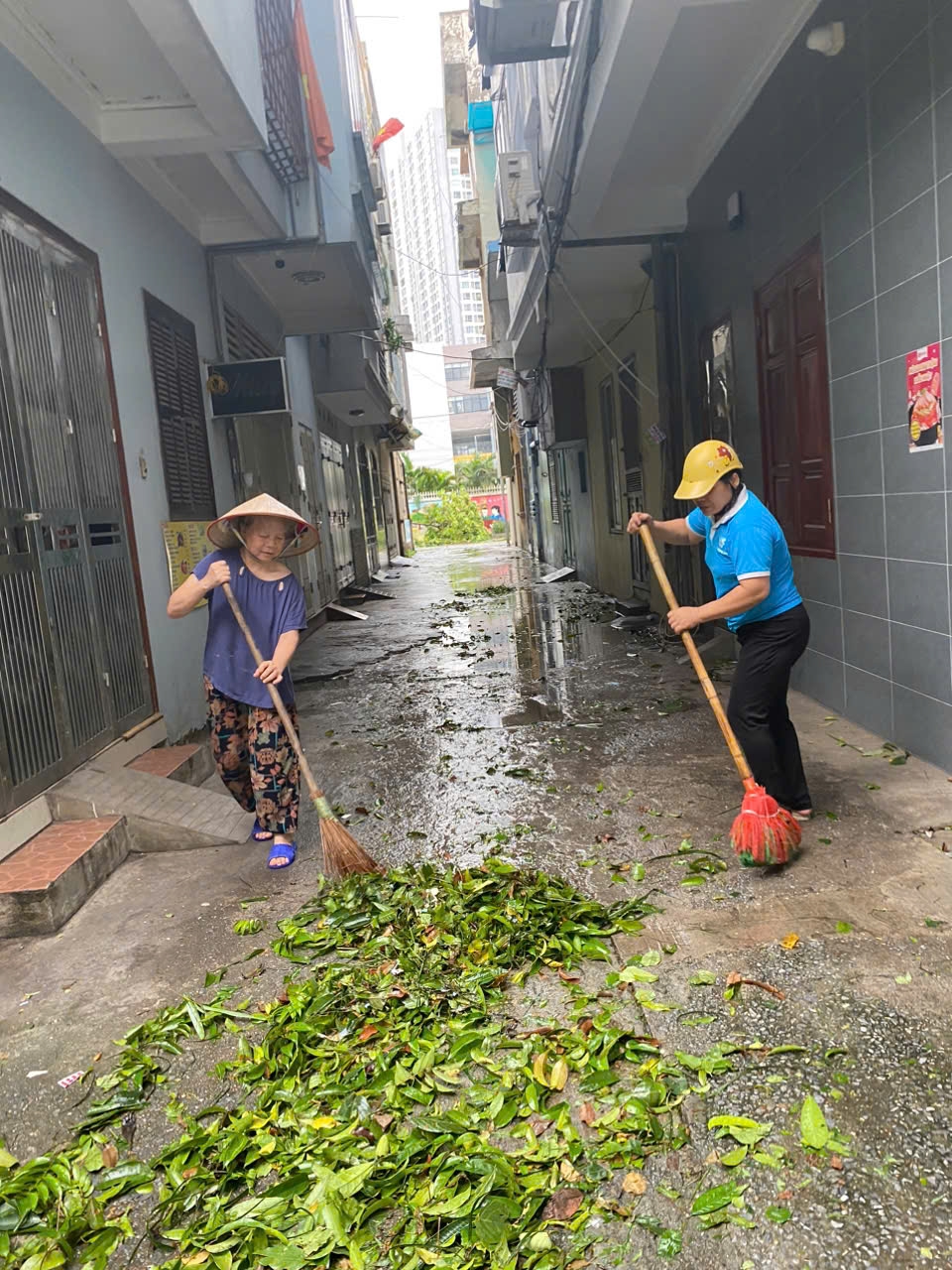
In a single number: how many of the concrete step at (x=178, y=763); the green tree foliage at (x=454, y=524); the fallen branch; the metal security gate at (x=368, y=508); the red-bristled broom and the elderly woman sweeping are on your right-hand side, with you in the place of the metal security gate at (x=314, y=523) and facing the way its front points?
4

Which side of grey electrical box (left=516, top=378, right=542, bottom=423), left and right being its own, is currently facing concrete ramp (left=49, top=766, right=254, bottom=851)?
left

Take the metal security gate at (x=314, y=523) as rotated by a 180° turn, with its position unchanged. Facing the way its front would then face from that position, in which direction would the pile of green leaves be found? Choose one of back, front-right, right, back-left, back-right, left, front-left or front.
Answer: left

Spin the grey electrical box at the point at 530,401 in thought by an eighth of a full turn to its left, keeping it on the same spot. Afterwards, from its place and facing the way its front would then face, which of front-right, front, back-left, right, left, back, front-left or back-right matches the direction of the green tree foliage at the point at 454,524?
back-right

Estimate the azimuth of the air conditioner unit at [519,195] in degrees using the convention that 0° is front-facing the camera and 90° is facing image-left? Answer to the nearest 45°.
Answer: approximately 90°

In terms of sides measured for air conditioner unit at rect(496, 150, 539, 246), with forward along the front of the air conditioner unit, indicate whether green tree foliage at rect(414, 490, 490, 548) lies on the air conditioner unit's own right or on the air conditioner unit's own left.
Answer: on the air conditioner unit's own right

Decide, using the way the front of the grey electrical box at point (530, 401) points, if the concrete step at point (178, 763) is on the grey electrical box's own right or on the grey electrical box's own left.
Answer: on the grey electrical box's own left

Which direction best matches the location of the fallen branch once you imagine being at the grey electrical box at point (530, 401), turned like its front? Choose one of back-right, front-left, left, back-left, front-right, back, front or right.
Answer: left

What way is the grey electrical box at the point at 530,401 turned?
to the viewer's left

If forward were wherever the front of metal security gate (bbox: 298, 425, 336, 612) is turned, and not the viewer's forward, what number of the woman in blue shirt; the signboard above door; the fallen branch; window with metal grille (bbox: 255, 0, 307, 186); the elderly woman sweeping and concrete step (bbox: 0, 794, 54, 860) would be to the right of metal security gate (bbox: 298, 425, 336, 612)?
6

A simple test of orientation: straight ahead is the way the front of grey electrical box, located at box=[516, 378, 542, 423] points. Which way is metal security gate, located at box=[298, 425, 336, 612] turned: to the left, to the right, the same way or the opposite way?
the opposite way

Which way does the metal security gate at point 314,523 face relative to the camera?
to the viewer's right

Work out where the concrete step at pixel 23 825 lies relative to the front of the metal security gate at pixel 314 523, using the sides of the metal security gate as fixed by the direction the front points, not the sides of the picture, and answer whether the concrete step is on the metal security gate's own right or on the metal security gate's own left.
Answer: on the metal security gate's own right
